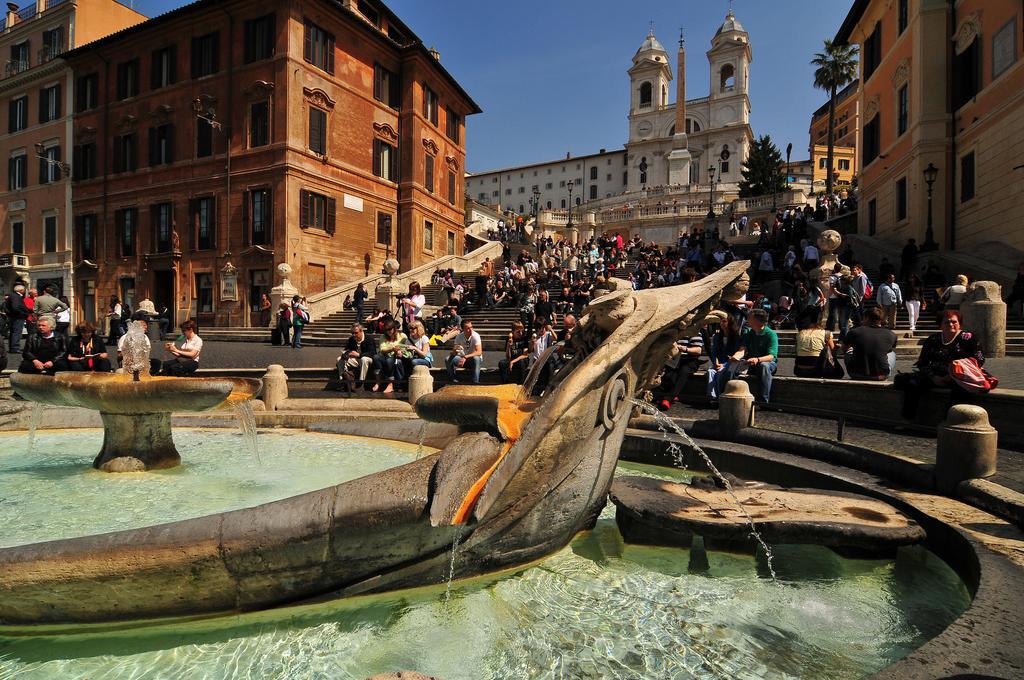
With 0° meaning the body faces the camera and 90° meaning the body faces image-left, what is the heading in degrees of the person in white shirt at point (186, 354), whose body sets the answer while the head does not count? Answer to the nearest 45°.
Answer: approximately 45°

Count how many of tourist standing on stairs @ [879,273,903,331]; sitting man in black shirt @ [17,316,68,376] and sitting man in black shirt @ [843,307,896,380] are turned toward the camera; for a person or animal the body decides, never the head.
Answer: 2

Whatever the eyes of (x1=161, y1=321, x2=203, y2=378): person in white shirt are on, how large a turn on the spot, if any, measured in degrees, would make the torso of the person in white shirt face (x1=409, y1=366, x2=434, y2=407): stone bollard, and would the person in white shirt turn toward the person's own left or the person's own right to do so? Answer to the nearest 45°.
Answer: approximately 90° to the person's own left

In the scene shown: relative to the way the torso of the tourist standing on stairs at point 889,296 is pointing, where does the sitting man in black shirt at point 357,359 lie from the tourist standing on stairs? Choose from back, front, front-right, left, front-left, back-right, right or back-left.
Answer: front-right

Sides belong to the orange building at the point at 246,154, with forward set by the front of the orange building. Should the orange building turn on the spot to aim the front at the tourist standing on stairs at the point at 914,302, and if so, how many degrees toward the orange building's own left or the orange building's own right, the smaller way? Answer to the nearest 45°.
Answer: approximately 90° to the orange building's own left

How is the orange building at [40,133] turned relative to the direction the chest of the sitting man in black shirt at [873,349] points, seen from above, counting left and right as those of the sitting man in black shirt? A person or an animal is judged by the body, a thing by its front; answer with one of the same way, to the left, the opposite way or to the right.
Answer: the opposite way

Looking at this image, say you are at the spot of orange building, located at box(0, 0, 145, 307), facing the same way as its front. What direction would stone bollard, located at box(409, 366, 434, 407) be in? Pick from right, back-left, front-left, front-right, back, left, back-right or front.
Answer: front-left

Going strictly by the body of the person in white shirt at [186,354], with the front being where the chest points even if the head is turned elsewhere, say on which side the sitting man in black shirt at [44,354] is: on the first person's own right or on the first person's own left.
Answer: on the first person's own right

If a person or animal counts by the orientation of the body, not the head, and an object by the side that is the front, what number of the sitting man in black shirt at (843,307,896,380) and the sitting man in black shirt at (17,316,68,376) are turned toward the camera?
1

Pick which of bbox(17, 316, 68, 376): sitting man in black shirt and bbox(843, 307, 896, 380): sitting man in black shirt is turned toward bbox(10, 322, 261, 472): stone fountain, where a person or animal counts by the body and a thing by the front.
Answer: bbox(17, 316, 68, 376): sitting man in black shirt

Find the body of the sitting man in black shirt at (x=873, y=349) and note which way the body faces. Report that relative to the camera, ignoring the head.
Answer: away from the camera
